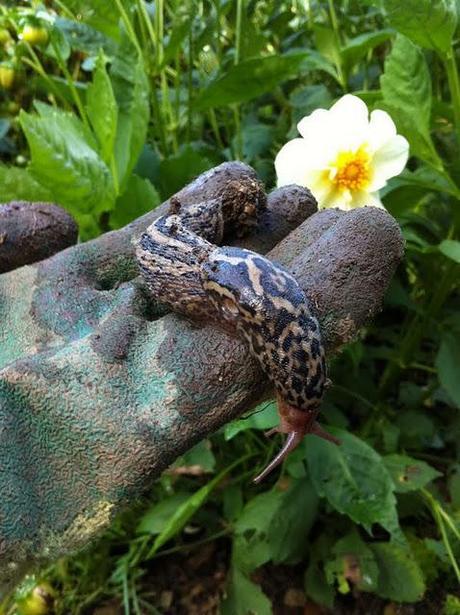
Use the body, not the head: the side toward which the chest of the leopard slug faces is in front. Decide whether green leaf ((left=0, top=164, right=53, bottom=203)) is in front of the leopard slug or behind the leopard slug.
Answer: behind

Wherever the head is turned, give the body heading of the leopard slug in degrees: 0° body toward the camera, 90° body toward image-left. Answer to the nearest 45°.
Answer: approximately 0°

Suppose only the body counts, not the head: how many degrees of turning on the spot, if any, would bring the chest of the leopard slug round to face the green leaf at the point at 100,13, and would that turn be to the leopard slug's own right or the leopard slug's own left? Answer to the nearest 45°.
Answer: approximately 180°

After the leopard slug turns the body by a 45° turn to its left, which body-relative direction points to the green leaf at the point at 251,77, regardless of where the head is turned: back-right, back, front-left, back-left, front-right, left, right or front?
back-left
